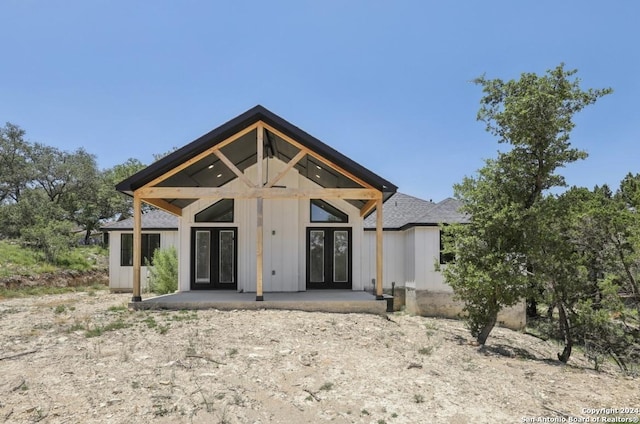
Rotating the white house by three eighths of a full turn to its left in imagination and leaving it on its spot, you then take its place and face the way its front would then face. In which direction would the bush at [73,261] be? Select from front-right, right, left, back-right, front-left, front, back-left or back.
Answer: left

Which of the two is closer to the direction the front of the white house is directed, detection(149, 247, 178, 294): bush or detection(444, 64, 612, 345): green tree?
the green tree

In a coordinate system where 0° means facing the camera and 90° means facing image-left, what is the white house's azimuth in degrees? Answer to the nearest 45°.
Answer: approximately 0°

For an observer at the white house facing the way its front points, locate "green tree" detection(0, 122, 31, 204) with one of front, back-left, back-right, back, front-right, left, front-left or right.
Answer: back-right
